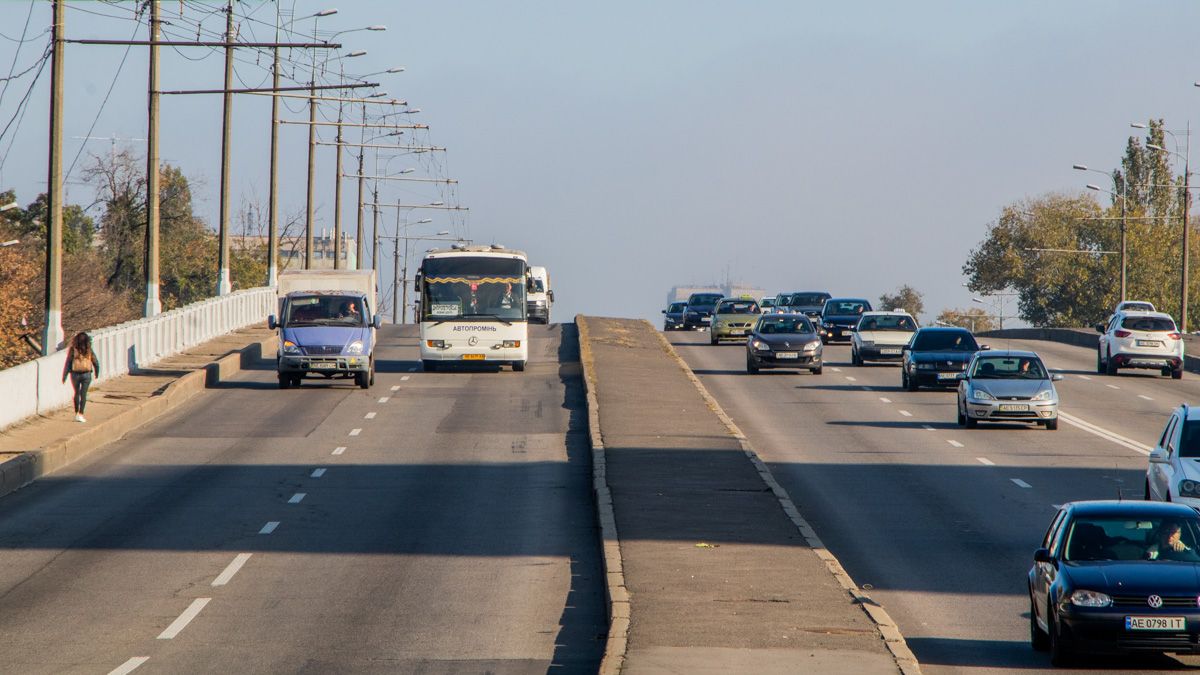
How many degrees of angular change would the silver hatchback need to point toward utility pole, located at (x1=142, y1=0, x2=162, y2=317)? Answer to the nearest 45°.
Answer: approximately 90° to its right

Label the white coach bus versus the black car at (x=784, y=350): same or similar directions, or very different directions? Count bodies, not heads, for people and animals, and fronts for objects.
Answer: same or similar directions

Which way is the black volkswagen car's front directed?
toward the camera

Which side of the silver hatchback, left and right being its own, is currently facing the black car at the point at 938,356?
back

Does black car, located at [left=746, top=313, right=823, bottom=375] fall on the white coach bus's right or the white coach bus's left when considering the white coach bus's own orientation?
on its left

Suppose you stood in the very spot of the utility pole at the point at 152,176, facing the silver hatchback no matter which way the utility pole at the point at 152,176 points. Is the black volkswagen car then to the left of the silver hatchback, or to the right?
right

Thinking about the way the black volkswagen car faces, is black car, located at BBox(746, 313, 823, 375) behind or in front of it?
behind

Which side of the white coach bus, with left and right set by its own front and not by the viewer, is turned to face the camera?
front

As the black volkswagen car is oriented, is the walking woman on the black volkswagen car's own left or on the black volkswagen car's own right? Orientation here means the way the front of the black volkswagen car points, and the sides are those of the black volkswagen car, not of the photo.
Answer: on the black volkswagen car's own right

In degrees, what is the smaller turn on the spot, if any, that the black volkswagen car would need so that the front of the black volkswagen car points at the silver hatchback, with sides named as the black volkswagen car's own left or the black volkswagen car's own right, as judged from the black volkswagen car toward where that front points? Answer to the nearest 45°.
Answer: approximately 180°

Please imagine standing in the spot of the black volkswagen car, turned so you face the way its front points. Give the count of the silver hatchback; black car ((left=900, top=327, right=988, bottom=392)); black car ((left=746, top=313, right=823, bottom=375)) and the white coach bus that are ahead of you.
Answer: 0

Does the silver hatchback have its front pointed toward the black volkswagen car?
yes

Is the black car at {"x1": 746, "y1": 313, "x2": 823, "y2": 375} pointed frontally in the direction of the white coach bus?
no
